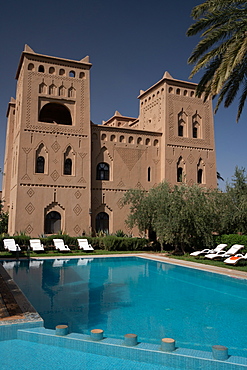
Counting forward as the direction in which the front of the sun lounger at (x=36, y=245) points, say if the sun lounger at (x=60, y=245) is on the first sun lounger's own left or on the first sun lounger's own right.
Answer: on the first sun lounger's own left

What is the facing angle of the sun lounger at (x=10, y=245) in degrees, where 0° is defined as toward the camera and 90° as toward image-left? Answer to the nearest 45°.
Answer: approximately 315°

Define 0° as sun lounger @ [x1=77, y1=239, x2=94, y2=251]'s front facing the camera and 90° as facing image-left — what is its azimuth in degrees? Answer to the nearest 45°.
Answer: approximately 315°
